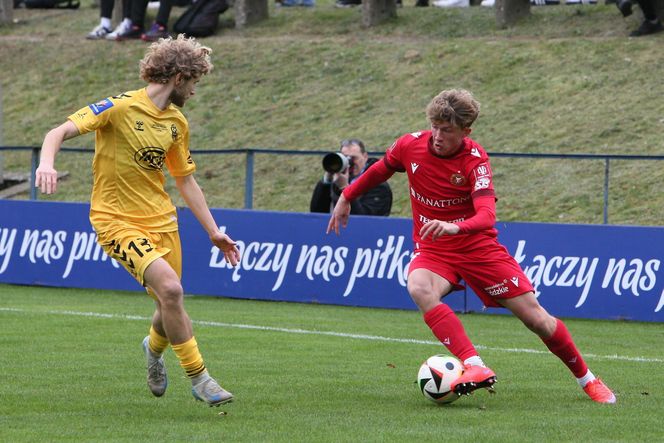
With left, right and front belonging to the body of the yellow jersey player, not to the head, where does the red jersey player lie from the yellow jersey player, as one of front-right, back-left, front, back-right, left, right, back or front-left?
front-left

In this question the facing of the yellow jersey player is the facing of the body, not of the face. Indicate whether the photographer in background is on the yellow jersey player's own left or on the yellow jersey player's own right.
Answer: on the yellow jersey player's own left

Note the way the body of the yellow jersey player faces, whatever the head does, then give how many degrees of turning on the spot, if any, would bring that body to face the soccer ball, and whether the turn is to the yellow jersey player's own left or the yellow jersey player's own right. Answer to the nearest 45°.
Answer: approximately 45° to the yellow jersey player's own left

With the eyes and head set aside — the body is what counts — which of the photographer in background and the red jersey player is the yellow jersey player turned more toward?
the red jersey player

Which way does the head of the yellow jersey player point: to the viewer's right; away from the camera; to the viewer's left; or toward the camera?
to the viewer's right

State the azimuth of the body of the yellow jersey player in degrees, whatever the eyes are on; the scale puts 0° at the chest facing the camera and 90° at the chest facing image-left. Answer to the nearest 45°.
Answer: approximately 315°

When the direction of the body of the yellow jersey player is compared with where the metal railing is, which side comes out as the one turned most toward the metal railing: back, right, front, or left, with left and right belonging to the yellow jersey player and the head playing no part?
left
